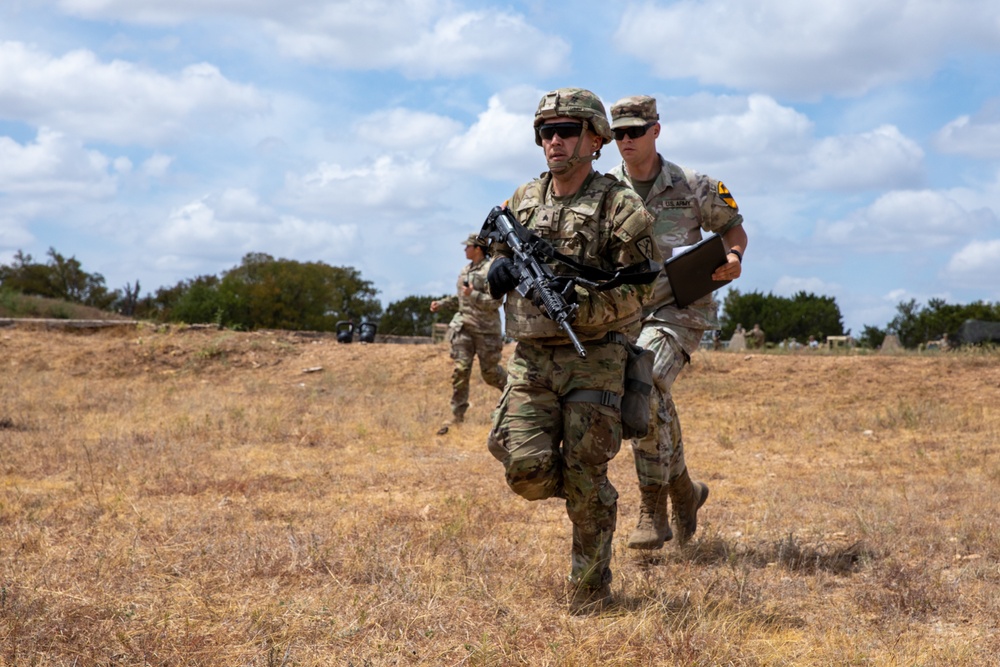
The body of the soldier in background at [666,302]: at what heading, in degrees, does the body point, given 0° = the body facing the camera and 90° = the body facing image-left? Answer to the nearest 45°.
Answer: approximately 45°

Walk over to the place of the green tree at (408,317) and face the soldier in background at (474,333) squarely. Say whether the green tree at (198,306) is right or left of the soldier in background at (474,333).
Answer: right

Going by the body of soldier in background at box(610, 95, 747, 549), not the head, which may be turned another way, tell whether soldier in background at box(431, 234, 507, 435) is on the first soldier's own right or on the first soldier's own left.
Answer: on the first soldier's own right

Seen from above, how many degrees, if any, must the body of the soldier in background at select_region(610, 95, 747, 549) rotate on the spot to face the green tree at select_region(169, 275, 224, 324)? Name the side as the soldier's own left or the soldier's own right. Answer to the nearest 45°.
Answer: approximately 90° to the soldier's own right

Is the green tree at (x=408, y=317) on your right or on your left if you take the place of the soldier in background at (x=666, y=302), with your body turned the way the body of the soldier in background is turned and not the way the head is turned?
on your right
